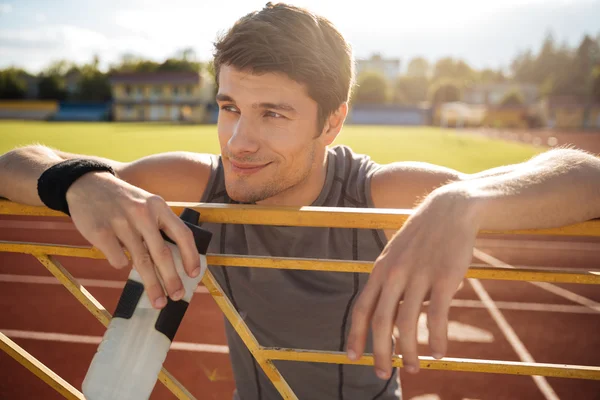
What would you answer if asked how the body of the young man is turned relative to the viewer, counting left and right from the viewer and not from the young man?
facing the viewer

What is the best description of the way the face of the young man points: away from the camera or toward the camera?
toward the camera
